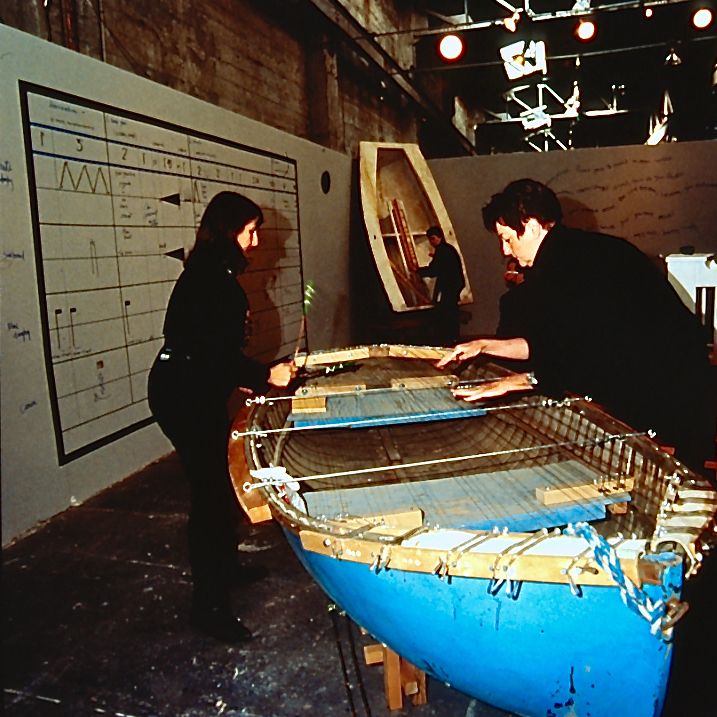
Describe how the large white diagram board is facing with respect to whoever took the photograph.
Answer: facing the viewer and to the right of the viewer

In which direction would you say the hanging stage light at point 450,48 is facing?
toward the camera

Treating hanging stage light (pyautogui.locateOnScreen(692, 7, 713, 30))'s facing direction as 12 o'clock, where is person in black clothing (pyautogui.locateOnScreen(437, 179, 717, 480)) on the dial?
The person in black clothing is roughly at 12 o'clock from the hanging stage light.

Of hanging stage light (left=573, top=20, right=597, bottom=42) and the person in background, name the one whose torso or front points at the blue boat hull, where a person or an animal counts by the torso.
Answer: the hanging stage light

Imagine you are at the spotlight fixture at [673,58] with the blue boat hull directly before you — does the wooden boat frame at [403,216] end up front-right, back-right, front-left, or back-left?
front-right

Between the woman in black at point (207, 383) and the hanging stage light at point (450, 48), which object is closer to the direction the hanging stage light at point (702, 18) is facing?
the woman in black

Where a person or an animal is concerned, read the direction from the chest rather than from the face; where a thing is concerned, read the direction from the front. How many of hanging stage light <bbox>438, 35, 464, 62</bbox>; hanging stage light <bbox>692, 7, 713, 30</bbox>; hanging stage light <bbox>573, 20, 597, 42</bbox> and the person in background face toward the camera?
3

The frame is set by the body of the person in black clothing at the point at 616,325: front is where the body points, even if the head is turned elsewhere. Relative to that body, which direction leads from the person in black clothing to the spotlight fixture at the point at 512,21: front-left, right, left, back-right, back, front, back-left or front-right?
right

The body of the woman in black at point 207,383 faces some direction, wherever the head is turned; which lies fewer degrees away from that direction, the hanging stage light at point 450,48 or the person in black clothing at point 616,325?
the person in black clothing

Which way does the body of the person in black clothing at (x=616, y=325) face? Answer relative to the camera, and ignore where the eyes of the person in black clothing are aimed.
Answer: to the viewer's left

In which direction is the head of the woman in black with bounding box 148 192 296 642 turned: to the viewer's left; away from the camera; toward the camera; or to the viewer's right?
to the viewer's right

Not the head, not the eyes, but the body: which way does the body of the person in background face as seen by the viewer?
to the viewer's left

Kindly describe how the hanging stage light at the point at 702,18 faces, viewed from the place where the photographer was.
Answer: facing the viewer

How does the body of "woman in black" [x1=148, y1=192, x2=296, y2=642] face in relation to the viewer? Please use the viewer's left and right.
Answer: facing to the right of the viewer
